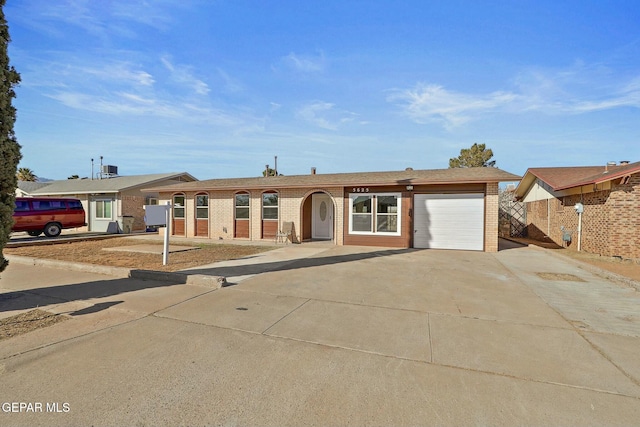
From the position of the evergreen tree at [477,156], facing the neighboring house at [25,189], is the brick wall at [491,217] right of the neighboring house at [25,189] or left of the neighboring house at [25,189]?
left

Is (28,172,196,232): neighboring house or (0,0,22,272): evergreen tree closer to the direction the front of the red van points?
the evergreen tree

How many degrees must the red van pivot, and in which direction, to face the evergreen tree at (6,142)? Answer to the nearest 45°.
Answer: approximately 45° to its left

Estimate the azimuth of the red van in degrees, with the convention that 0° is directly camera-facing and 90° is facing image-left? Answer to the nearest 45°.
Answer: approximately 45°

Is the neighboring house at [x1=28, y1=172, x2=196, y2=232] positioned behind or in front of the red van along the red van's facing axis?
behind
